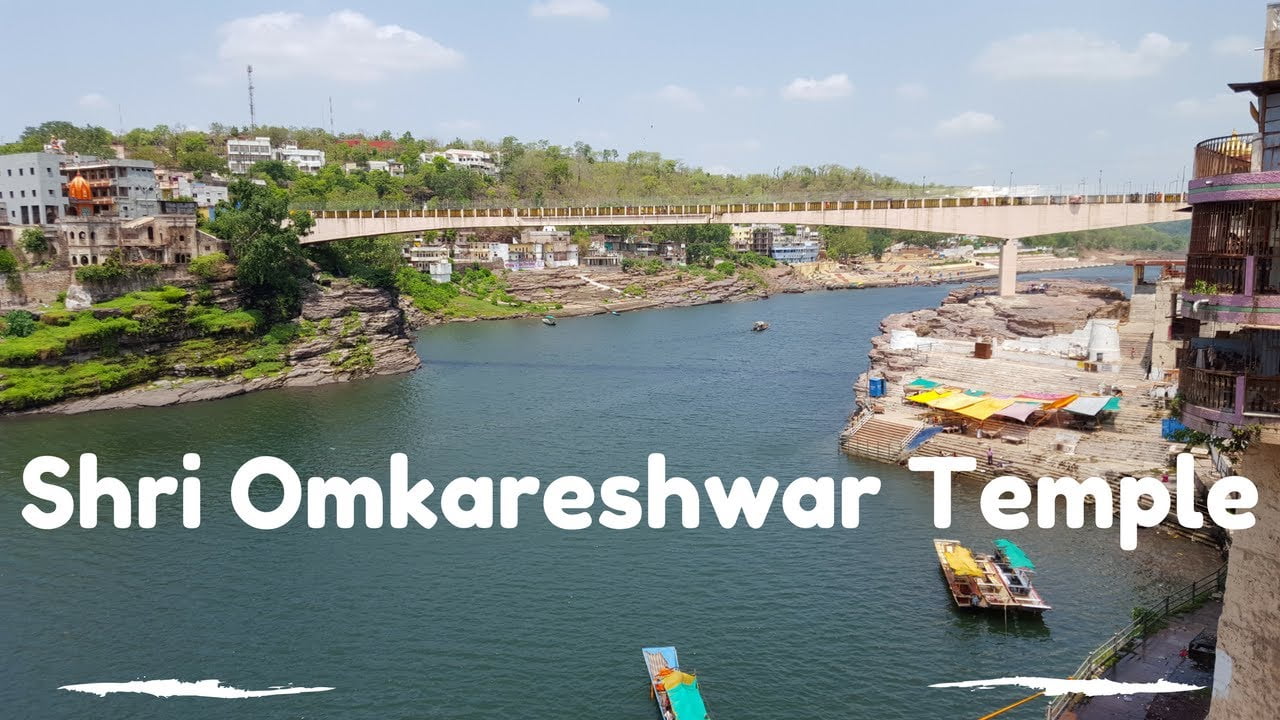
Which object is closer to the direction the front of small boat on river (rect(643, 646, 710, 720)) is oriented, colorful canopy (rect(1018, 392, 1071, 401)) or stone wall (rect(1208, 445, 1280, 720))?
the colorful canopy

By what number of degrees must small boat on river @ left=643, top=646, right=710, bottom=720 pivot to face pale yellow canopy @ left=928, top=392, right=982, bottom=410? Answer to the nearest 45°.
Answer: approximately 45° to its right

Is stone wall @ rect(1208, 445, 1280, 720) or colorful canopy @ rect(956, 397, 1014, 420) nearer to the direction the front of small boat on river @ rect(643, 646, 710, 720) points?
the colorful canopy

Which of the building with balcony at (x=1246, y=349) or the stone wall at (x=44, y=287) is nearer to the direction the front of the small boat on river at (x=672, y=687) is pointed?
the stone wall

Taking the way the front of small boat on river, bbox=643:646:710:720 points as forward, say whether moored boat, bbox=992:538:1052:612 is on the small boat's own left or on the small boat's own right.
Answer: on the small boat's own right

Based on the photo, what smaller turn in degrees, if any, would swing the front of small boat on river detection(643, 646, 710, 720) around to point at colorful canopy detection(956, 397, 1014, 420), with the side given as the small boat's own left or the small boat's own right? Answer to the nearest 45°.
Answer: approximately 45° to the small boat's own right

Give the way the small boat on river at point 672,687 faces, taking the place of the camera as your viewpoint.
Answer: facing away from the viewer

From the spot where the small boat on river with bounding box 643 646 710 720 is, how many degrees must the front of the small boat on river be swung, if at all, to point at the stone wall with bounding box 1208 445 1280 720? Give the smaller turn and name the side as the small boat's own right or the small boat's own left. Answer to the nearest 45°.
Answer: approximately 135° to the small boat's own right
